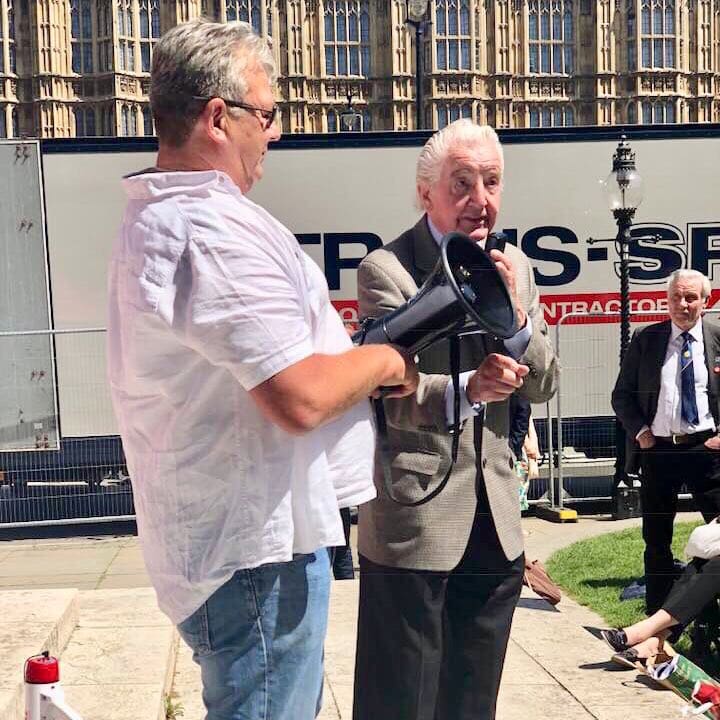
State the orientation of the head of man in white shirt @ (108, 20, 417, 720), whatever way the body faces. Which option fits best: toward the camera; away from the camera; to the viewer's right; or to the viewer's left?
to the viewer's right

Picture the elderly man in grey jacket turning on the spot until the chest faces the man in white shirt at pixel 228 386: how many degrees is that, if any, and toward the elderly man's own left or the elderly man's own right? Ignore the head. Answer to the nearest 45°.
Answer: approximately 45° to the elderly man's own right

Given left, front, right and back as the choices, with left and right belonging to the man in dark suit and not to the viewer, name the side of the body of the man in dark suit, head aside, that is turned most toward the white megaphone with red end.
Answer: front

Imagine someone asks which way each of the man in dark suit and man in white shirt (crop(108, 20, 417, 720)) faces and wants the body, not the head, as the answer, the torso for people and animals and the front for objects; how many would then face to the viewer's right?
1

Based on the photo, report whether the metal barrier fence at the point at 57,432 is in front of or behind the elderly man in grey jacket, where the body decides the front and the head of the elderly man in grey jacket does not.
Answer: behind

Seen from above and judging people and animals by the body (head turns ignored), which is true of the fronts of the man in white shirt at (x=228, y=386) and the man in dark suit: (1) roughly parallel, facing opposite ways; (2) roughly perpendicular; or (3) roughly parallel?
roughly perpendicular

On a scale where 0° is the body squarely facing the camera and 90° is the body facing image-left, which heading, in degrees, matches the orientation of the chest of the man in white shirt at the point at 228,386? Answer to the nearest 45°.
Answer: approximately 270°
